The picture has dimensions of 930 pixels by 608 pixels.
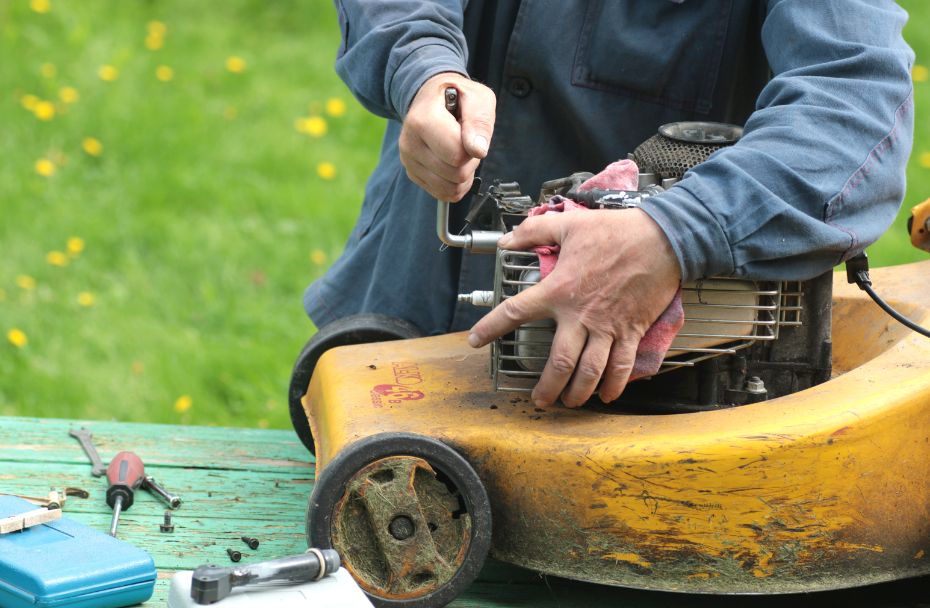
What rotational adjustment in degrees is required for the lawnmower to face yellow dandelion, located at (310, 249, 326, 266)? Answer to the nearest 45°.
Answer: approximately 45° to its right

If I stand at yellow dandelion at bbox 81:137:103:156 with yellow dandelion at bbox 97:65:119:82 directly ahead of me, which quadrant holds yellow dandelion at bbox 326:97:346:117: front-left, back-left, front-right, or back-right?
front-right

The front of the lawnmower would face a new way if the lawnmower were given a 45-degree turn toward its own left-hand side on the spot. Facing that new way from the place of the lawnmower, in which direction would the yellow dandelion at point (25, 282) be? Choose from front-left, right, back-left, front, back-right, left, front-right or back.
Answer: right

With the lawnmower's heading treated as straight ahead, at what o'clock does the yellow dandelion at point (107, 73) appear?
The yellow dandelion is roughly at 2 o'clock from the lawnmower.

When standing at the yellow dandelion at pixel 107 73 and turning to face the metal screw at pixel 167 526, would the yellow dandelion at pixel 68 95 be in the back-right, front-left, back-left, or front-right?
front-right

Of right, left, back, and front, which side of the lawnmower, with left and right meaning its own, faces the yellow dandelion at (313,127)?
right

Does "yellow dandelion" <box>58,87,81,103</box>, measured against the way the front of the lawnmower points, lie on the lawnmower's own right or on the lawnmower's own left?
on the lawnmower's own right

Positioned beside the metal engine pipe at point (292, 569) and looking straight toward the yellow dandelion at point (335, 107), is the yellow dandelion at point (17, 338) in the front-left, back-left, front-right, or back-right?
front-left

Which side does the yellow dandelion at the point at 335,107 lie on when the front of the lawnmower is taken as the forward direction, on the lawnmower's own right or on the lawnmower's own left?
on the lawnmower's own right

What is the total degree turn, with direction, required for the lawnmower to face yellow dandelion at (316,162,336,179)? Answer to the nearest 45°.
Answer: approximately 45° to its right

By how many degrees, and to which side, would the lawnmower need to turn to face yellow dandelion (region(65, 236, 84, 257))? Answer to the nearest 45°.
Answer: approximately 45° to its right

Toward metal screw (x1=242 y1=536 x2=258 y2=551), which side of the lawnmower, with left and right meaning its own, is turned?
front

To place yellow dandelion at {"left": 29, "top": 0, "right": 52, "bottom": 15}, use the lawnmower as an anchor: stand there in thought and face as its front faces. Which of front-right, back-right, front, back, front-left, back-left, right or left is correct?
front-right

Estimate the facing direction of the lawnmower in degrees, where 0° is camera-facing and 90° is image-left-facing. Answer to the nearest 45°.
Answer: approximately 90°

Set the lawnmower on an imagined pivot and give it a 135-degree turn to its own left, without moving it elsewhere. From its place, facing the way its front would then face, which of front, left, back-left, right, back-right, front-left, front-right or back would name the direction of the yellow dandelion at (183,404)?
back
